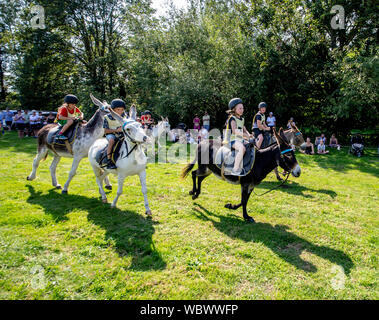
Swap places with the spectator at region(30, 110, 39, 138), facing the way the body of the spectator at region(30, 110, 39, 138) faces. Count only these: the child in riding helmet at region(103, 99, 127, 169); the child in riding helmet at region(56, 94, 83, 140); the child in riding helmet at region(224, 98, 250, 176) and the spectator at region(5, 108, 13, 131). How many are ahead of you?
3

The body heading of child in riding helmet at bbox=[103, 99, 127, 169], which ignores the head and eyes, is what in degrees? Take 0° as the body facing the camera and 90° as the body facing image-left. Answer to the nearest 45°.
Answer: approximately 315°

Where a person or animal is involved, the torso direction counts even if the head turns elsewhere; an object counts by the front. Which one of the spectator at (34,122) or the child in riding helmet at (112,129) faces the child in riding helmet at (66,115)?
the spectator

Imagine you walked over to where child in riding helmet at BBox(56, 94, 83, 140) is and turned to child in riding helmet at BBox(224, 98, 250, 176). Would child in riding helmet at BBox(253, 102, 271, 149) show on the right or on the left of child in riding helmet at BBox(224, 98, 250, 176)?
left

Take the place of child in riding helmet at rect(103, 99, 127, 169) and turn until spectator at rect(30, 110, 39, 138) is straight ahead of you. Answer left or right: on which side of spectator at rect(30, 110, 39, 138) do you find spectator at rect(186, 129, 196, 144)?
right

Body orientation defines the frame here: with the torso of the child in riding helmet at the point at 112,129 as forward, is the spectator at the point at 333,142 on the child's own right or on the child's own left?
on the child's own left

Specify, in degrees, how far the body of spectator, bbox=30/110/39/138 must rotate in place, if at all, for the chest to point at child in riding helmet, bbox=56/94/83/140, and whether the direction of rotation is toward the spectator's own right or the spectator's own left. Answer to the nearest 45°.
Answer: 0° — they already face them
